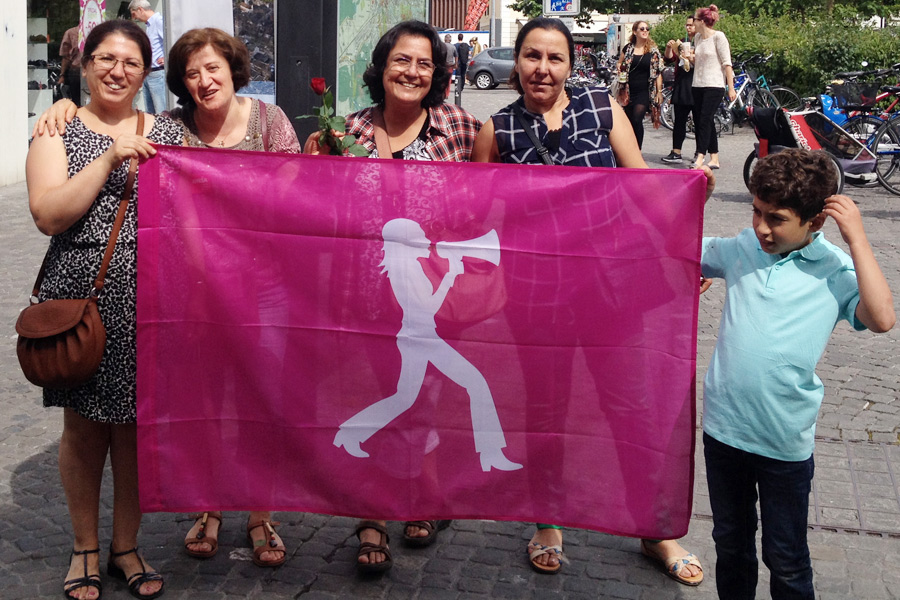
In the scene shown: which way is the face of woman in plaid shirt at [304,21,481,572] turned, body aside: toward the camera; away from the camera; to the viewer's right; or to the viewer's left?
toward the camera

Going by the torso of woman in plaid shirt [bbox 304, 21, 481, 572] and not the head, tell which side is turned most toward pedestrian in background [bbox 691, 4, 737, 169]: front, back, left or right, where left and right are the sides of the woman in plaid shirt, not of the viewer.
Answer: back

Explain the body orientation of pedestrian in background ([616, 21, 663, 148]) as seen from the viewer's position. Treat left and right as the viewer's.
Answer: facing the viewer

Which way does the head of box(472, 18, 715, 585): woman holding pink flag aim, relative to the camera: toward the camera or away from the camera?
toward the camera

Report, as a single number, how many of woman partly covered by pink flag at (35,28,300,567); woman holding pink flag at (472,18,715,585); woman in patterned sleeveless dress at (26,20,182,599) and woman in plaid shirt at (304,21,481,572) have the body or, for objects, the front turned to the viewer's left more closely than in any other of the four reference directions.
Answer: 0

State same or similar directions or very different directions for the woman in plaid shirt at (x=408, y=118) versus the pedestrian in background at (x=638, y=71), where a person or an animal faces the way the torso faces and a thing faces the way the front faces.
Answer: same or similar directions

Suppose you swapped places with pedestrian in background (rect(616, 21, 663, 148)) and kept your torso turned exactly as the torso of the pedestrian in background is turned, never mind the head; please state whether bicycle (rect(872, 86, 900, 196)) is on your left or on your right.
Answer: on your left

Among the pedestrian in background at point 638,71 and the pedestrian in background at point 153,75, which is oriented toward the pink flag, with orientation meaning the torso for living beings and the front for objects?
the pedestrian in background at point 638,71

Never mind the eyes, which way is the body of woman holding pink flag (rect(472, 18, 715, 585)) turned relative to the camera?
toward the camera

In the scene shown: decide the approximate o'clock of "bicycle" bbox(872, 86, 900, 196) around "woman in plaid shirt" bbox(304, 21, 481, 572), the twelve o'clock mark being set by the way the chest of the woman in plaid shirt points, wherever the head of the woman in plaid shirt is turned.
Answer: The bicycle is roughly at 7 o'clock from the woman in plaid shirt.
